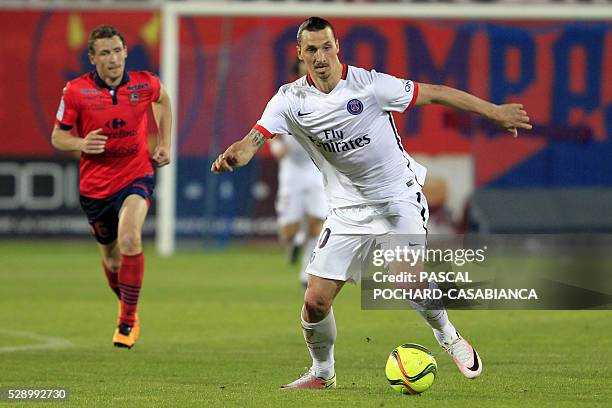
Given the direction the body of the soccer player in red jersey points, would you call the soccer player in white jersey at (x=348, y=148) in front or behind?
in front

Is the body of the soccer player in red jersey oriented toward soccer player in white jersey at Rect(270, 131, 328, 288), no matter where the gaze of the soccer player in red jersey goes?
no

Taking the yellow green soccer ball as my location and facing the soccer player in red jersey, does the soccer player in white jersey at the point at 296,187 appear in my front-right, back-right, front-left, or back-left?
front-right

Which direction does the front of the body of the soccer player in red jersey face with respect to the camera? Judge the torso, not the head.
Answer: toward the camera

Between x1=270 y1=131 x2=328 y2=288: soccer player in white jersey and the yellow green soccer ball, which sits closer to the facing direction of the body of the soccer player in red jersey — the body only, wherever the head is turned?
the yellow green soccer ball

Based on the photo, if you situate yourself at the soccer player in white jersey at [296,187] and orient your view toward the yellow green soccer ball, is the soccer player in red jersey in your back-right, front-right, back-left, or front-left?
front-right

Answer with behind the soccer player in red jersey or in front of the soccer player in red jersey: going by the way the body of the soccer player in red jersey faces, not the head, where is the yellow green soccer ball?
in front

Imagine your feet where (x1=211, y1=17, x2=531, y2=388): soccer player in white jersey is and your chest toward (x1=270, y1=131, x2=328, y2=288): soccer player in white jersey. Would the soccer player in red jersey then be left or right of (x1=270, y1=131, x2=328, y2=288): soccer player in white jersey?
left
